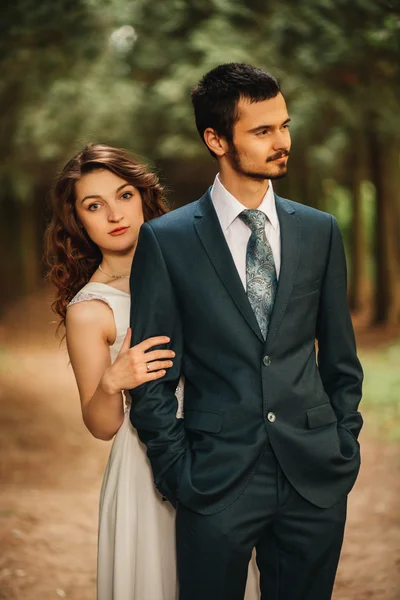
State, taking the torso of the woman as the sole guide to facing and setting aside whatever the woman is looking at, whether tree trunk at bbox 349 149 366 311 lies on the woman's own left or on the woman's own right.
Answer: on the woman's own left

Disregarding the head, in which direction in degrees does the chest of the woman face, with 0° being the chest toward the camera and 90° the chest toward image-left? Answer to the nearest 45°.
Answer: approximately 315°

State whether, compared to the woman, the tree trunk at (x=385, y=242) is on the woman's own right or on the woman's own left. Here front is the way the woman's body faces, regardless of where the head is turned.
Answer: on the woman's own left
